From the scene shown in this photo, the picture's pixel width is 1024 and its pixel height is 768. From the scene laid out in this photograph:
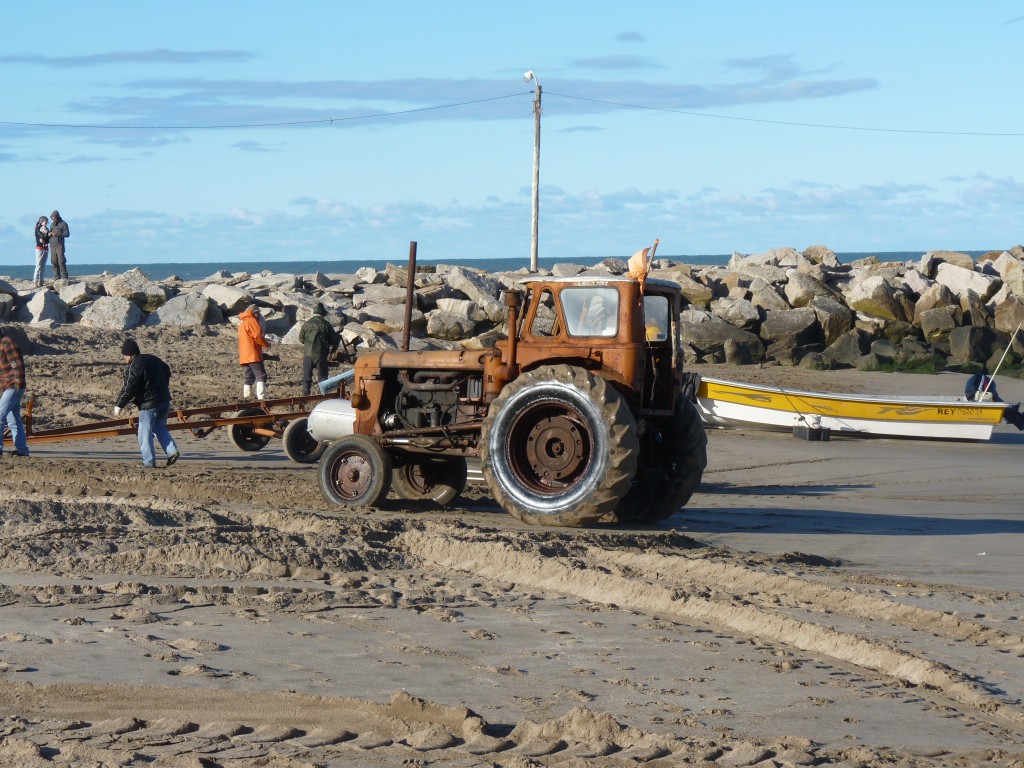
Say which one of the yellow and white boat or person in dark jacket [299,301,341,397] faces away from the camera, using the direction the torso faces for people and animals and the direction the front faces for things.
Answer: the person in dark jacket

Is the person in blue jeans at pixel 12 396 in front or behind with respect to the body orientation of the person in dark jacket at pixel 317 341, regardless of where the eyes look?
behind

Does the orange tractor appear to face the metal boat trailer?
yes

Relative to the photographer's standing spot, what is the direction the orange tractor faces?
facing away from the viewer and to the left of the viewer

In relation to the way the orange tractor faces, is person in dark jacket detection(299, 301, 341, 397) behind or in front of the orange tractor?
in front

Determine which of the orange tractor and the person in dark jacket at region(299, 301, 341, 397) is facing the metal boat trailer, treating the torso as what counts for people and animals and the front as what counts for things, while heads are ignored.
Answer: the orange tractor

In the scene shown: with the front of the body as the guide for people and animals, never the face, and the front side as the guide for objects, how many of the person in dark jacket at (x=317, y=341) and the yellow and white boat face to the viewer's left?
1

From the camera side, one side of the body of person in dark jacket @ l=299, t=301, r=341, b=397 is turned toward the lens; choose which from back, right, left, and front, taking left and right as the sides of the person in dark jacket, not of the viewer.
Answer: back

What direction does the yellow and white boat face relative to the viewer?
to the viewer's left

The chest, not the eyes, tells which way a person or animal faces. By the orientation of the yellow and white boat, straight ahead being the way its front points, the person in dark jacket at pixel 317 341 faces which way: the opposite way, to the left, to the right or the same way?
to the right
